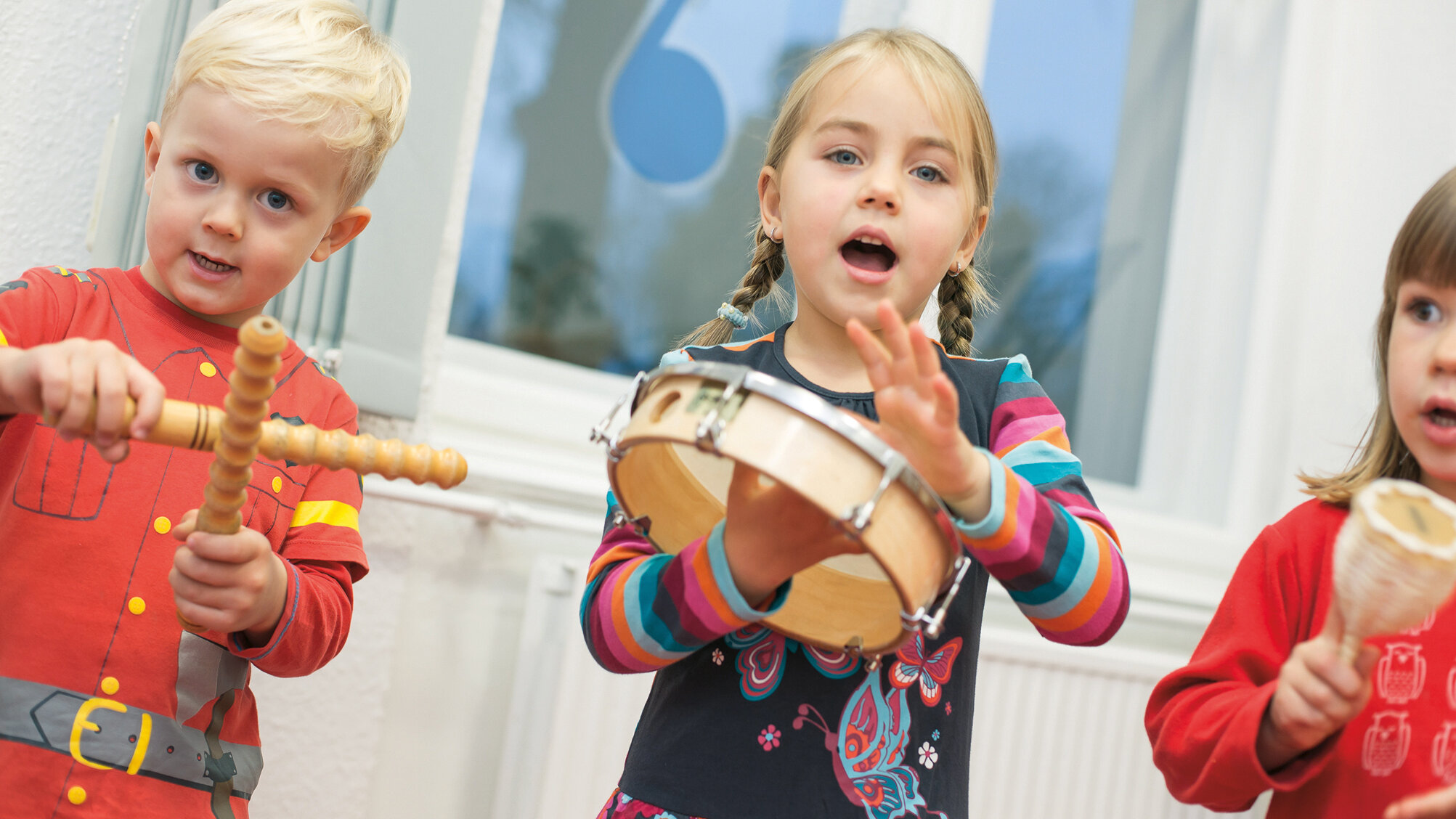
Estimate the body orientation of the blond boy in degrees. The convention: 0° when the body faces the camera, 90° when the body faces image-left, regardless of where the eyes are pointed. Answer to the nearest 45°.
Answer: approximately 0°

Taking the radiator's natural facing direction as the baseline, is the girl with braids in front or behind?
in front

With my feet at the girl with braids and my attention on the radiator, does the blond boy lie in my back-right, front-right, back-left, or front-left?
back-left

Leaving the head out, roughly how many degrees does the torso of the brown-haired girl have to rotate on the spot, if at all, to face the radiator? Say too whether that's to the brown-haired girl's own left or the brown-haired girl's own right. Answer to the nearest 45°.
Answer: approximately 135° to the brown-haired girl's own right

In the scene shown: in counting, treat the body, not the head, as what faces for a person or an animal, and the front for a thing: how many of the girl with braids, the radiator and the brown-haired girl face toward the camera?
3

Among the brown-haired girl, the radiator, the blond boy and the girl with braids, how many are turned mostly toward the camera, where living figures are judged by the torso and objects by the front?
4

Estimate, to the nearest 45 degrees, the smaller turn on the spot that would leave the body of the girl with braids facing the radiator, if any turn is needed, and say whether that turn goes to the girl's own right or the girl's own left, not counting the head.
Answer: approximately 180°

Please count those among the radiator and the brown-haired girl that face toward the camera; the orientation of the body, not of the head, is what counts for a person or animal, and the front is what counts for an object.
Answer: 2

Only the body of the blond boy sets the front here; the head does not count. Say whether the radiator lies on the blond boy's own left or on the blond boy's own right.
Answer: on the blond boy's own left

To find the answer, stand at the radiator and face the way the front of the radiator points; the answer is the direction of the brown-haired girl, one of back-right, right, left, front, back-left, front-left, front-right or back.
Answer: front

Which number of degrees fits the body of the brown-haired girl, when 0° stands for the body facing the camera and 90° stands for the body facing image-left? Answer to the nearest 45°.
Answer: approximately 0°
